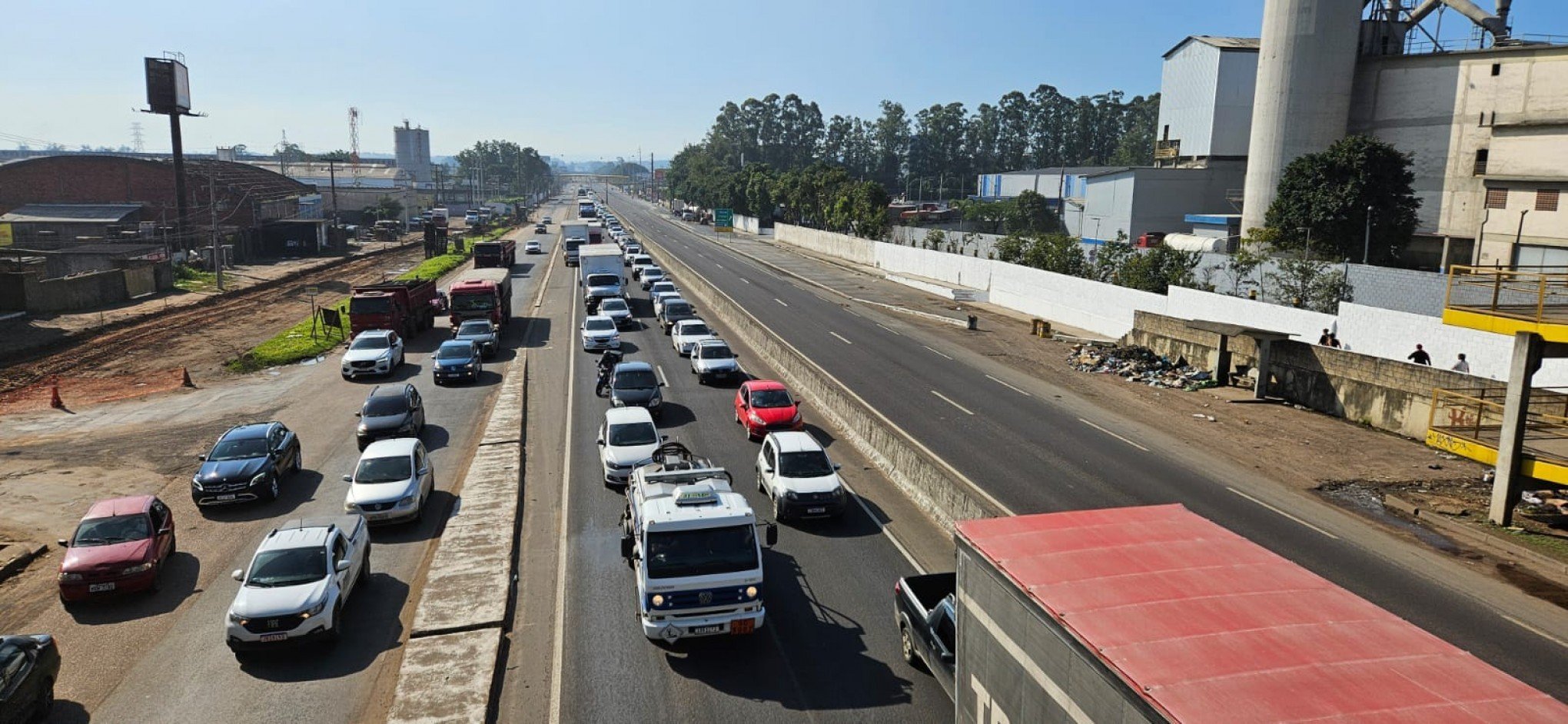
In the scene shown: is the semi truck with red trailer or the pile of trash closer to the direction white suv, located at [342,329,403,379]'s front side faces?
the semi truck with red trailer

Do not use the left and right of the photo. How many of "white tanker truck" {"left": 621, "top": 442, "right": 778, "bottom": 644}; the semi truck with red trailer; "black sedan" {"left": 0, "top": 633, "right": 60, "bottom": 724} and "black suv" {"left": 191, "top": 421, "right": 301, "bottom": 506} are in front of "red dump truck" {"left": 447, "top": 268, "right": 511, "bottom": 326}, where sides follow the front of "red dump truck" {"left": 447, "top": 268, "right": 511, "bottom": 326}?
4

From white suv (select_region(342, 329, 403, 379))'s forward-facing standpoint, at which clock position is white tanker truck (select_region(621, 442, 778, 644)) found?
The white tanker truck is roughly at 10 o'clock from the white suv.

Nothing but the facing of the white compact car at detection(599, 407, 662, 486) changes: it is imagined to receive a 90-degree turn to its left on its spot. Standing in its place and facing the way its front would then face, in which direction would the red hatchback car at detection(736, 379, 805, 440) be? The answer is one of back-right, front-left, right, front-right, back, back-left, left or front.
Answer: front-left

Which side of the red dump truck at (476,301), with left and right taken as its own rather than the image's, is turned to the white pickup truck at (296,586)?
front

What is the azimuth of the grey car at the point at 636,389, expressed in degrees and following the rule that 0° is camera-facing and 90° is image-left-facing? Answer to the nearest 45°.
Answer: approximately 0°

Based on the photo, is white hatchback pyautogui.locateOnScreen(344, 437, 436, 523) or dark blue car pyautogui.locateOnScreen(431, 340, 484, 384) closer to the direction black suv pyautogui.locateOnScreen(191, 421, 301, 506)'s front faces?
the white hatchback

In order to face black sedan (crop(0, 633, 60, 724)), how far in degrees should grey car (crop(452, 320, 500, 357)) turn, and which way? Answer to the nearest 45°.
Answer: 0° — it already faces it

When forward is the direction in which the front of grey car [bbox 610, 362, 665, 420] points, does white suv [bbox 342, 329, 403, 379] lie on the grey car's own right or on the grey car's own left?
on the grey car's own right

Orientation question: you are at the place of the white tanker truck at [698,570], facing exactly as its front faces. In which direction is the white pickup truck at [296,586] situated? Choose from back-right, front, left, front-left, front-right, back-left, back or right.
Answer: right

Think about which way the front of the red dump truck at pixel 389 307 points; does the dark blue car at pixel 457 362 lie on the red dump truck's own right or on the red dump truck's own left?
on the red dump truck's own left
